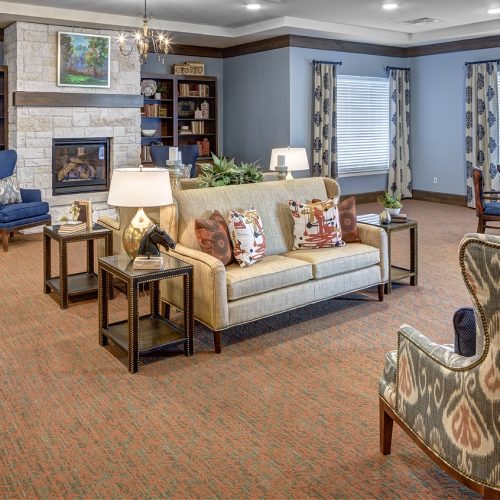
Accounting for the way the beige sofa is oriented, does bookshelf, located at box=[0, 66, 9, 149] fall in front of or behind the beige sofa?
behind

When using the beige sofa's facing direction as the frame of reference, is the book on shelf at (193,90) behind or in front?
behind

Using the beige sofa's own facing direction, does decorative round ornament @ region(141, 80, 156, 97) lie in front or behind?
behind

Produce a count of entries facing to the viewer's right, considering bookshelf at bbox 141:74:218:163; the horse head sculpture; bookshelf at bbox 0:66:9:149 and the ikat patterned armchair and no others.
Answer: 1

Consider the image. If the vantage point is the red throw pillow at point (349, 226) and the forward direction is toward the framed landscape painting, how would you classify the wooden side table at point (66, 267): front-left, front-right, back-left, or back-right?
front-left

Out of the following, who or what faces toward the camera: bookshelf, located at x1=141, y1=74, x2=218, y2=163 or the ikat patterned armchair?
the bookshelf

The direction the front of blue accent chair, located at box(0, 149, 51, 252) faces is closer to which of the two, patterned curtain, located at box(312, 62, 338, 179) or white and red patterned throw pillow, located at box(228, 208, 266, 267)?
the white and red patterned throw pillow

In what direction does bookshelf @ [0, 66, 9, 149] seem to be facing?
toward the camera

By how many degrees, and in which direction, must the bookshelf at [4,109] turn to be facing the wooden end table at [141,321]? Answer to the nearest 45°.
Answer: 0° — it already faces it

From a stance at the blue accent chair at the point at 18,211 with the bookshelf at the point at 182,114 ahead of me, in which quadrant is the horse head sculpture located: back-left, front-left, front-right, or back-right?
back-right

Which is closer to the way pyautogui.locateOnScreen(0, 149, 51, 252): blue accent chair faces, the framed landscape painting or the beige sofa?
the beige sofa

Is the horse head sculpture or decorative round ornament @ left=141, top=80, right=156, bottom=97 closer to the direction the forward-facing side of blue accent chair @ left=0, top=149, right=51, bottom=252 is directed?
the horse head sculpture
